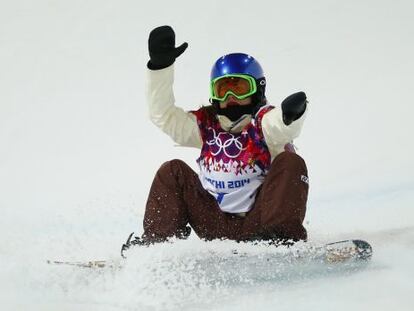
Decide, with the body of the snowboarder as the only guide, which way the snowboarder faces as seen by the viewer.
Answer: toward the camera
